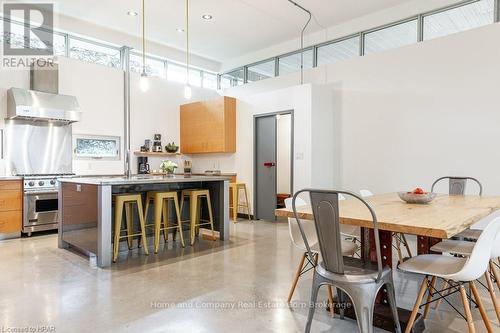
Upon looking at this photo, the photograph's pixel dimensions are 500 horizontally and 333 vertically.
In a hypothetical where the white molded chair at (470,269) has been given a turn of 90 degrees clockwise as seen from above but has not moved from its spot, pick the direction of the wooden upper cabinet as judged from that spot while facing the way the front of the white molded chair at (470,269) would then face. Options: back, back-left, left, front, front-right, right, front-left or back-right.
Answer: front-left

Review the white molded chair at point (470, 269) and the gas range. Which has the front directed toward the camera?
the gas range

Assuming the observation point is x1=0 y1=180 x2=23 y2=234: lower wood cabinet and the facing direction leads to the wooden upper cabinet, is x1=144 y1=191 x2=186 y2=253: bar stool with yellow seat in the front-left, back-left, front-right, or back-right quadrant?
front-right

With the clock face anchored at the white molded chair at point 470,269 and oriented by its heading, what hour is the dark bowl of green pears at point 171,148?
The dark bowl of green pears is roughly at 1 o'clock from the white molded chair.

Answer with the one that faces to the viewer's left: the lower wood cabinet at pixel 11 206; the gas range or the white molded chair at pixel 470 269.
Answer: the white molded chair

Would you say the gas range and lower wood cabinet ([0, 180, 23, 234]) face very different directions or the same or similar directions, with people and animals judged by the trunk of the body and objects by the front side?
same or similar directions

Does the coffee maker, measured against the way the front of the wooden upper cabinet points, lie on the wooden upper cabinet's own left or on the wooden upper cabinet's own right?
on the wooden upper cabinet's own right

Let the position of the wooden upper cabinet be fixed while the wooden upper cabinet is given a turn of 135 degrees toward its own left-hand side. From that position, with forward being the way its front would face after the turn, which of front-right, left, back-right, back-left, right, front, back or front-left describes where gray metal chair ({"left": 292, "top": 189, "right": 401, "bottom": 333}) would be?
right

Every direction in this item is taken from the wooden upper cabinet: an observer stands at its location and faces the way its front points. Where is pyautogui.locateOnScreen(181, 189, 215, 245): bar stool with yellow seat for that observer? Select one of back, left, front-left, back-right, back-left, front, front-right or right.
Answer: front-left

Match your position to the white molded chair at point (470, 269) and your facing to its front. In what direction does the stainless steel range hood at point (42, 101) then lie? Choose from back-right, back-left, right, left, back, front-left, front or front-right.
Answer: front

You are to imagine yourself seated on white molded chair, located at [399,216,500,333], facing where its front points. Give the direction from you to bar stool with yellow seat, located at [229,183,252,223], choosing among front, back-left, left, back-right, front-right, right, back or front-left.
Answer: front-right

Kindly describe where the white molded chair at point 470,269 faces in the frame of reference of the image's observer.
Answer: facing to the left of the viewer

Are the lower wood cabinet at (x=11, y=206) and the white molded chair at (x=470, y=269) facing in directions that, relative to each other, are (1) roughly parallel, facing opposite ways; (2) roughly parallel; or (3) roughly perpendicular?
roughly parallel, facing opposite ways

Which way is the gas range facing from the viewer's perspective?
toward the camera
